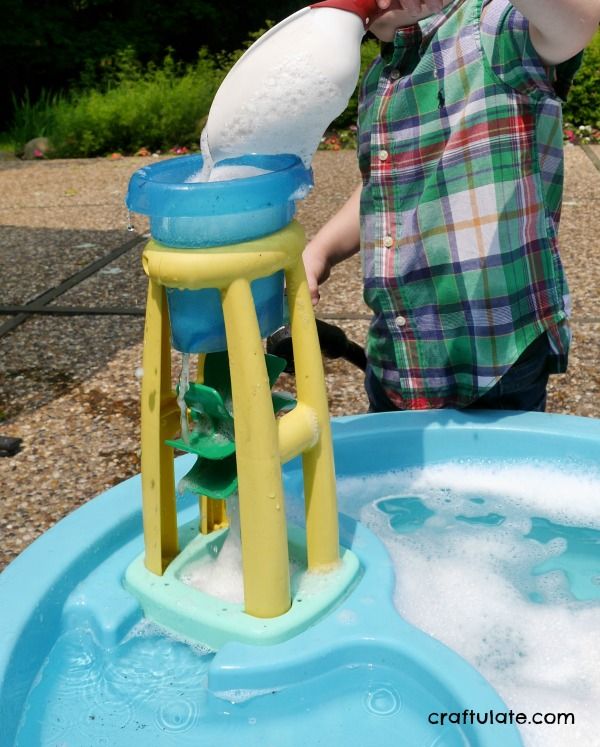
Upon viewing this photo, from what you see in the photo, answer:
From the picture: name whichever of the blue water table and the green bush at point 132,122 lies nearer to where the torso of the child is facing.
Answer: the blue water table

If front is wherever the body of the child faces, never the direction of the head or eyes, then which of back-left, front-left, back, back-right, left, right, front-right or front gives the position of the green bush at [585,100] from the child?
back-right

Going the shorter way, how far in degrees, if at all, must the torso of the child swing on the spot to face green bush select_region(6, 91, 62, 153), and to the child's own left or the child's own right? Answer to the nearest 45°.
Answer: approximately 90° to the child's own right

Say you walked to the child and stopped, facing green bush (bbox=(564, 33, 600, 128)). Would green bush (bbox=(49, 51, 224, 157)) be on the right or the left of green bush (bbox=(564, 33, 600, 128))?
left

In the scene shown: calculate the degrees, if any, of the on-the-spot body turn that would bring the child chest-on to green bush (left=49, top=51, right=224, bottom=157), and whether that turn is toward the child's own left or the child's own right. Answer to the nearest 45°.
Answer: approximately 90° to the child's own right

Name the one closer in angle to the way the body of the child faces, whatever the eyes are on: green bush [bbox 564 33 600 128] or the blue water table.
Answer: the blue water table

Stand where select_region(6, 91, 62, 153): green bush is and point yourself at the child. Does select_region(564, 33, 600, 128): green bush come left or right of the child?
left

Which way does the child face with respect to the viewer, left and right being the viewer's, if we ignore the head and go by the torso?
facing the viewer and to the left of the viewer
